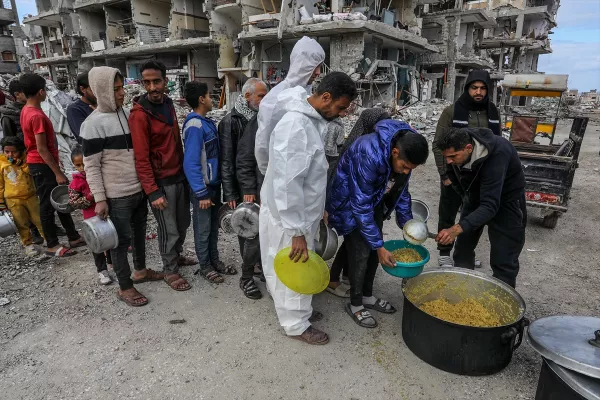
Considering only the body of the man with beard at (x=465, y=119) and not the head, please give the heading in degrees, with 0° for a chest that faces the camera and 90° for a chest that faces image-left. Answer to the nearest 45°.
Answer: approximately 0°

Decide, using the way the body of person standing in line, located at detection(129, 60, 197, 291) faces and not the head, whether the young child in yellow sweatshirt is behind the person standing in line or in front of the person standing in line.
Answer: behind

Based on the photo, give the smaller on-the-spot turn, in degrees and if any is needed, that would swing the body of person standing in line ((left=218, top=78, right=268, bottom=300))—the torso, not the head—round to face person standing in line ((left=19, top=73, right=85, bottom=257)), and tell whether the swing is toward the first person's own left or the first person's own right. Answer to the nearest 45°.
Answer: approximately 180°

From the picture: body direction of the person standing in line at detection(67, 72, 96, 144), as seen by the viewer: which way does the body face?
to the viewer's right

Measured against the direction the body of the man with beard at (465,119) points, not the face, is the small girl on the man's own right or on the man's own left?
on the man's own right

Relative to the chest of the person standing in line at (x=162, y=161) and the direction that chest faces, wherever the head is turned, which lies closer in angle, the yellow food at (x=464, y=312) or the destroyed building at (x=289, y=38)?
the yellow food

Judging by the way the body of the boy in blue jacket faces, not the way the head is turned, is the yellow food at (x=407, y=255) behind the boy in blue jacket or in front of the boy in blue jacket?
in front

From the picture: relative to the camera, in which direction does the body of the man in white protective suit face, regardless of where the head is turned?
to the viewer's right

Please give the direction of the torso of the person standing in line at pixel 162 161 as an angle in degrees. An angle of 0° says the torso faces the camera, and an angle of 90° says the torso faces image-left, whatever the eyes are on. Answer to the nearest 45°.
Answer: approximately 315°

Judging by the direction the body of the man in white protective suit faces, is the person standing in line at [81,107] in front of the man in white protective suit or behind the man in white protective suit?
behind

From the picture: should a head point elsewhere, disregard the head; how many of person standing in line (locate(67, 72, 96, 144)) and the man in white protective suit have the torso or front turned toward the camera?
0

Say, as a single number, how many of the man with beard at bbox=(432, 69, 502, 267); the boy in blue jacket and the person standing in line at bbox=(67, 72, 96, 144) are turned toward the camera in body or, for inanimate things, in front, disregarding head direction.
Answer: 1

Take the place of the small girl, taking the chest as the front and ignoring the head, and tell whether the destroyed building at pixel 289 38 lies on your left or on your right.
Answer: on your left

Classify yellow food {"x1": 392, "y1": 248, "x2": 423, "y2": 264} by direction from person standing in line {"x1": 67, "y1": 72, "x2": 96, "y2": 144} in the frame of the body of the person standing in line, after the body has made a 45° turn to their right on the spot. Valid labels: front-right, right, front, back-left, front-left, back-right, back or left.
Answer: front
